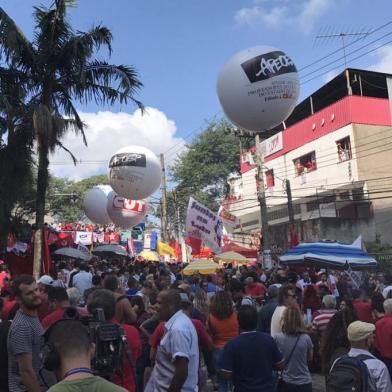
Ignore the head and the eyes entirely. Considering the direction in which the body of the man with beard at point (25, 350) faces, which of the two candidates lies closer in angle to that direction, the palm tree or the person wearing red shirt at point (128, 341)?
the person wearing red shirt

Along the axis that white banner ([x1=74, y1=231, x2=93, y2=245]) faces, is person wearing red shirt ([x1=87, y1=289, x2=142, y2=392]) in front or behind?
in front

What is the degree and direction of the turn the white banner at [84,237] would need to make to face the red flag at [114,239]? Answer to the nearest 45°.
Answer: approximately 135° to its left

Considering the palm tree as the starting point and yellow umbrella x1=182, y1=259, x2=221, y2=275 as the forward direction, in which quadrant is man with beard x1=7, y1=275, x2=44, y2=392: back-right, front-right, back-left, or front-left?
back-right

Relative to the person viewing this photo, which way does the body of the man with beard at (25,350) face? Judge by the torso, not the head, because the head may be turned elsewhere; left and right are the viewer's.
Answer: facing to the right of the viewer

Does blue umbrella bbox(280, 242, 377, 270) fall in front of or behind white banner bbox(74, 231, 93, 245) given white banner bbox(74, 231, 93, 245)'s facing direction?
in front

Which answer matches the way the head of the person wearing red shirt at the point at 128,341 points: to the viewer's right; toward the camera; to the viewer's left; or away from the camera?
away from the camera

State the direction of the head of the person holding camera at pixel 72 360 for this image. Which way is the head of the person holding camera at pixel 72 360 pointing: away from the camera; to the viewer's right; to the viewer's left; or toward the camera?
away from the camera

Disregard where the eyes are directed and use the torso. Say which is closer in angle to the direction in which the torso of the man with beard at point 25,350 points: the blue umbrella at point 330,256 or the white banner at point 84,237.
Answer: the blue umbrella
